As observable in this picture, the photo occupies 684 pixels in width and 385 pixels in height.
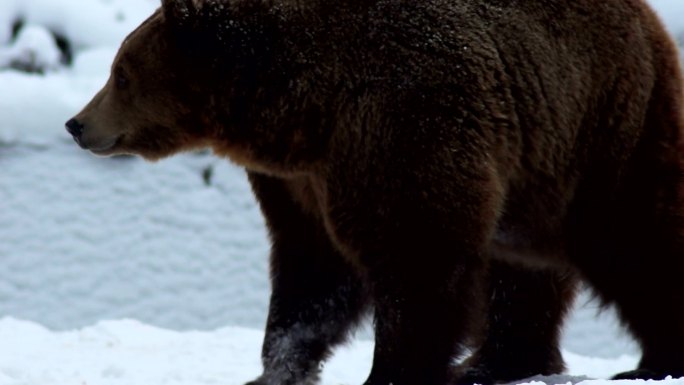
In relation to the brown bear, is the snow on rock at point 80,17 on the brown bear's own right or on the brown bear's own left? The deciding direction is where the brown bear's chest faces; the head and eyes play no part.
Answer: on the brown bear's own right

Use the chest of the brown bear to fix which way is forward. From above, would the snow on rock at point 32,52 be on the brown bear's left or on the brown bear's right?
on the brown bear's right

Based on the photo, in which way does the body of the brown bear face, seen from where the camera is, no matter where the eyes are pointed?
to the viewer's left
